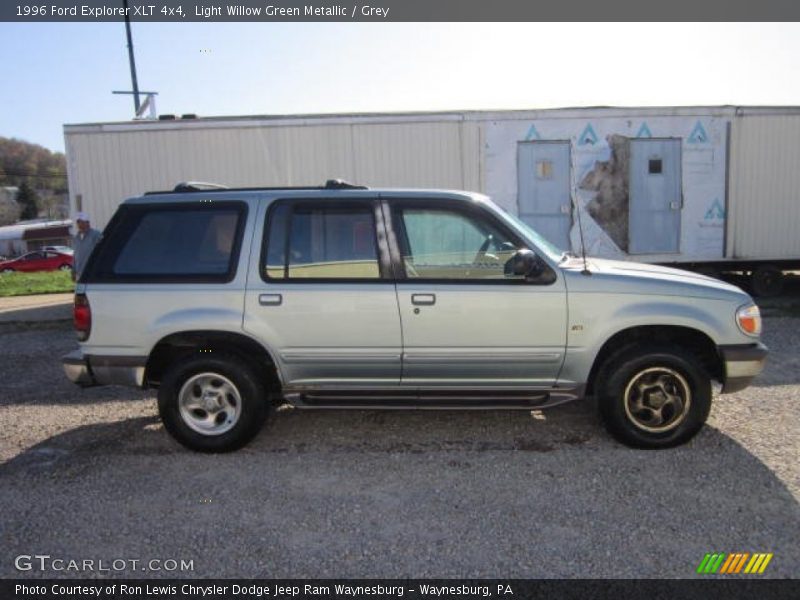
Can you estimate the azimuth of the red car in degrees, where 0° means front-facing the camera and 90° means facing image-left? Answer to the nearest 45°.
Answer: approximately 90°

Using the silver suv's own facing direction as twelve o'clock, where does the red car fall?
The red car is roughly at 8 o'clock from the silver suv.

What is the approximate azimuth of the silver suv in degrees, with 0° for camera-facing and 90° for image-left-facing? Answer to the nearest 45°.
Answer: approximately 270°

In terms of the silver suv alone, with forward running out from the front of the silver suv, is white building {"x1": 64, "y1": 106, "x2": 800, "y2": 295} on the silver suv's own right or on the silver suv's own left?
on the silver suv's own left

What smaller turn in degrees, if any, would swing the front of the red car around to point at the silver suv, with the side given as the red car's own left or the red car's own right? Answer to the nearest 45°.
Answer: approximately 90° to the red car's own left

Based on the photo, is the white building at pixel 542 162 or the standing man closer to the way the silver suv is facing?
the white building

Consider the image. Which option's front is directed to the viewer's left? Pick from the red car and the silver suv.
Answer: the red car

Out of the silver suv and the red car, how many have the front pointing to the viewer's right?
1
